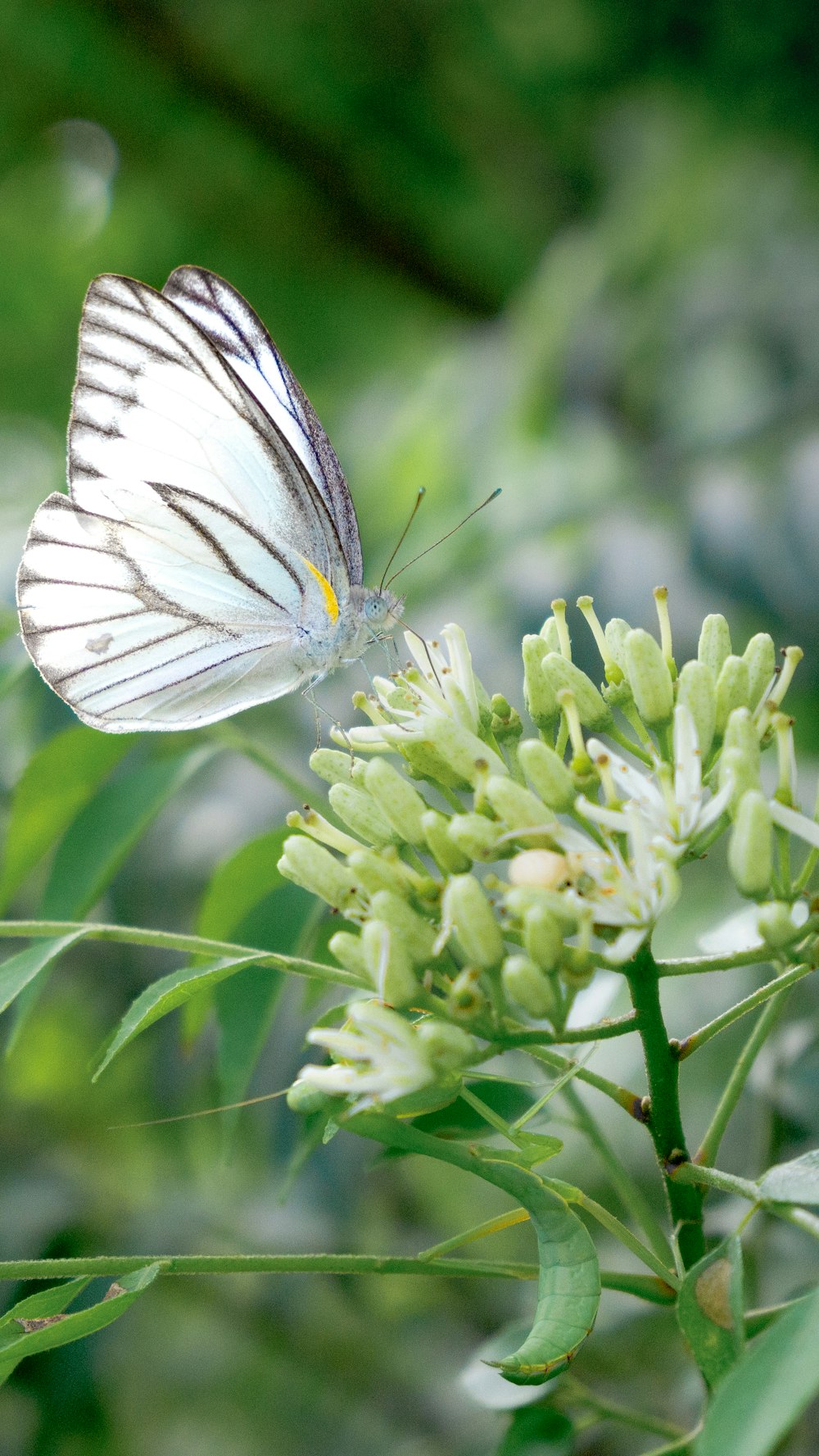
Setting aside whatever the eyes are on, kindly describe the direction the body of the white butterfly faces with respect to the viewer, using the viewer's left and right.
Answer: facing to the right of the viewer

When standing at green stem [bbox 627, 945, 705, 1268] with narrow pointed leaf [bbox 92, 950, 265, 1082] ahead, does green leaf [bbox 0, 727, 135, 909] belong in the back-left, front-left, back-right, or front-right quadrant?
front-right

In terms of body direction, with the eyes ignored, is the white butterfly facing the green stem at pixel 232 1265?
no

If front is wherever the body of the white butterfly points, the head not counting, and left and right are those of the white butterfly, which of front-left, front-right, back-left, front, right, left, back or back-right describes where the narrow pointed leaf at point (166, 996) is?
right

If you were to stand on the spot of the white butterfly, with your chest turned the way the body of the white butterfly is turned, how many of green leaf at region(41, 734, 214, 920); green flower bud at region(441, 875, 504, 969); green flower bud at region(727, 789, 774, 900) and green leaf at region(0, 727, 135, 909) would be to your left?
2

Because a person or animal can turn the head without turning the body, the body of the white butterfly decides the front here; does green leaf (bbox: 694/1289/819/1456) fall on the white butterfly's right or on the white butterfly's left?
on the white butterfly's right
